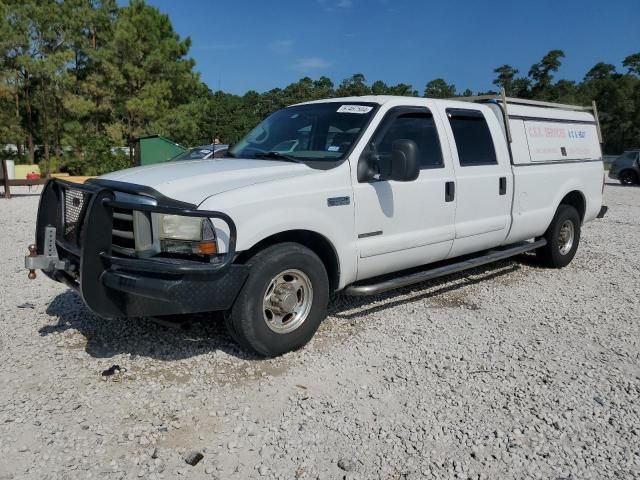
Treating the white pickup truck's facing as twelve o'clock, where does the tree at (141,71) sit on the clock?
The tree is roughly at 4 o'clock from the white pickup truck.

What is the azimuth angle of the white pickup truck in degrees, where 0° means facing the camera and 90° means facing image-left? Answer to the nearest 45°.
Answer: approximately 45°
